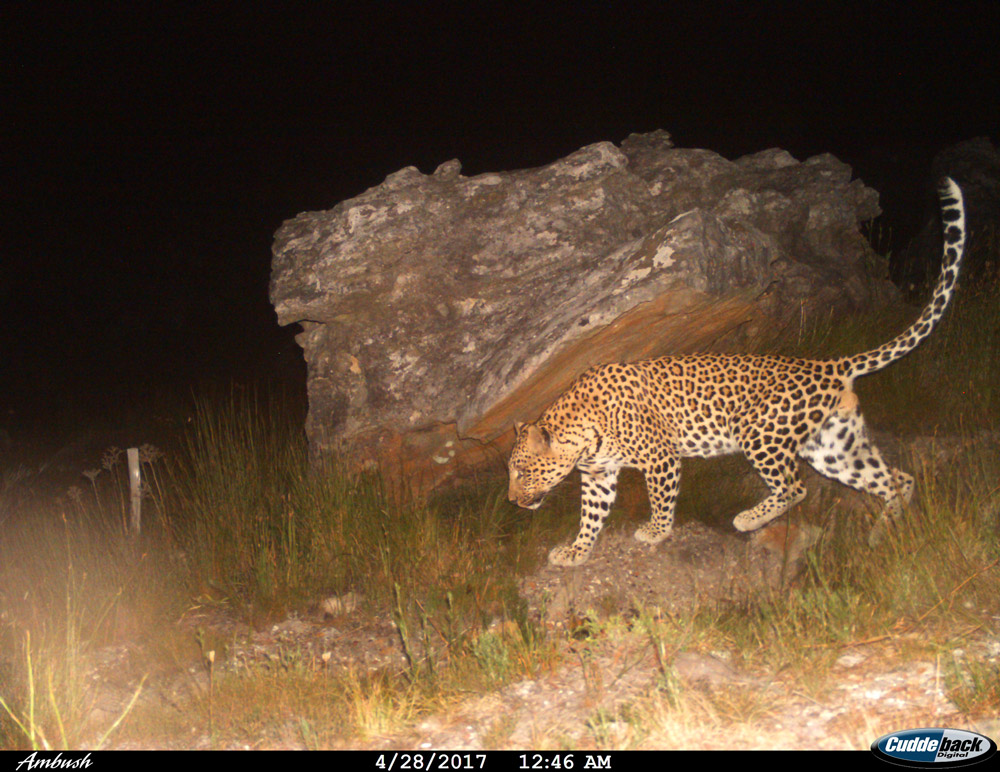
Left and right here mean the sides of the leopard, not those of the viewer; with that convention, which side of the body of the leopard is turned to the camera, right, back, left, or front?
left
